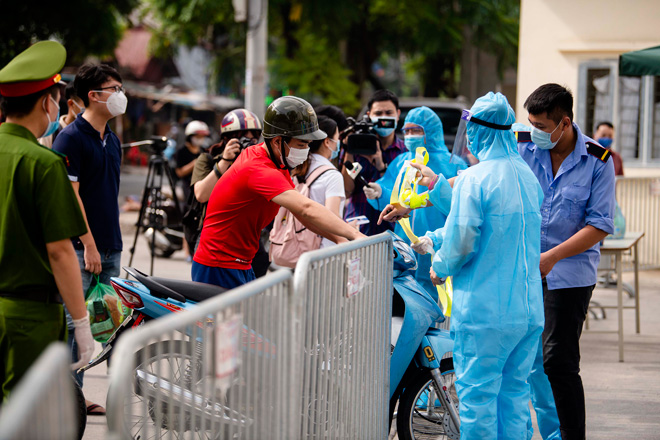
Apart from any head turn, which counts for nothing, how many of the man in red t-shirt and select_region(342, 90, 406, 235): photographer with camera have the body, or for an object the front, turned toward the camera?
1

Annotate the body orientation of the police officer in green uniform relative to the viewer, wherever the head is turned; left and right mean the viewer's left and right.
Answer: facing away from the viewer and to the right of the viewer

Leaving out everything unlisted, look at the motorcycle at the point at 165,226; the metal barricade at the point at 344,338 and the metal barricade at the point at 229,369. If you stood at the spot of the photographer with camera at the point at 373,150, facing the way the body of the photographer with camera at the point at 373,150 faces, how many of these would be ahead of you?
2

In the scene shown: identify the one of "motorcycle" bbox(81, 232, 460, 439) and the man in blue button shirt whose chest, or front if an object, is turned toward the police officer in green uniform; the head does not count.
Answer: the man in blue button shirt

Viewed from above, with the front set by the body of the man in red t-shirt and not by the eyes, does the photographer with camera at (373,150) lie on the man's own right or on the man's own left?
on the man's own left

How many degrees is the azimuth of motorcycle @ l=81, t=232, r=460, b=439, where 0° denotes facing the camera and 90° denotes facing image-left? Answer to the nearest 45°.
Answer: approximately 270°

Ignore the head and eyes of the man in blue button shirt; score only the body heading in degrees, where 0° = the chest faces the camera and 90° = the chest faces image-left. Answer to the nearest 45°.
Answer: approximately 45°

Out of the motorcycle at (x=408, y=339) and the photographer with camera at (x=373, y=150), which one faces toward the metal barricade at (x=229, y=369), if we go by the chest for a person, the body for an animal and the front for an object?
the photographer with camera

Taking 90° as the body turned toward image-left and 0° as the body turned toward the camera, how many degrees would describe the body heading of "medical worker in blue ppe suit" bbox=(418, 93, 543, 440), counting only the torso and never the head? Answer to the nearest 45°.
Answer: approximately 135°

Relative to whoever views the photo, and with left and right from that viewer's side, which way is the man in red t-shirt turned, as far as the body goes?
facing to the right of the viewer

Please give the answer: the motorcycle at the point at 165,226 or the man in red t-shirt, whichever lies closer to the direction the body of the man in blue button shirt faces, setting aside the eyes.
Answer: the man in red t-shirt

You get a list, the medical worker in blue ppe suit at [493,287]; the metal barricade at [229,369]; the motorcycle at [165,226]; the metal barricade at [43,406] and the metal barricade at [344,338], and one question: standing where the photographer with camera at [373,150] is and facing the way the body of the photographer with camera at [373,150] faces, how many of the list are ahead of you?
4
